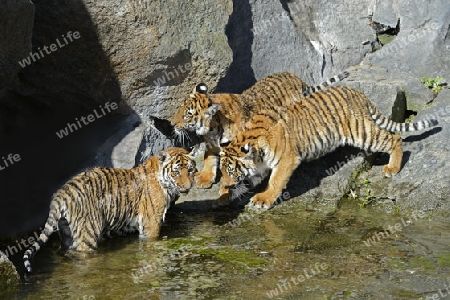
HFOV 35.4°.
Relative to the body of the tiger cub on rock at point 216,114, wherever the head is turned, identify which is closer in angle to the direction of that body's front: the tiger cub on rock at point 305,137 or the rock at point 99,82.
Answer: the rock

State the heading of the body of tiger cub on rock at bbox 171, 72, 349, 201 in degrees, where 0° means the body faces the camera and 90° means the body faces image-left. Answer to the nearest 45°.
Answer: approximately 90°

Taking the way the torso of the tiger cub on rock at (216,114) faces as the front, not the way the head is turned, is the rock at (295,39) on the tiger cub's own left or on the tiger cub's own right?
on the tiger cub's own right

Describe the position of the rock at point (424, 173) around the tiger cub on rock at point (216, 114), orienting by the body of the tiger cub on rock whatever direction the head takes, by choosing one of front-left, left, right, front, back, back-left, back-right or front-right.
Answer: back

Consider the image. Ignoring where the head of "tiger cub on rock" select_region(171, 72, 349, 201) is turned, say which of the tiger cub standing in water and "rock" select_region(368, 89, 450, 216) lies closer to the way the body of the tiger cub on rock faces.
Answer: the tiger cub standing in water

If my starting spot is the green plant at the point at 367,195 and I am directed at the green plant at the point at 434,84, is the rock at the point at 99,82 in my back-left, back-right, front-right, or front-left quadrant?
back-left

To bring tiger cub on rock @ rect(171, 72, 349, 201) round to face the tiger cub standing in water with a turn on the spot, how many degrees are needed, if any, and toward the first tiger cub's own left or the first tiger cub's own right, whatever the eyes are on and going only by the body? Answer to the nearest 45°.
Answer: approximately 45° to the first tiger cub's own left

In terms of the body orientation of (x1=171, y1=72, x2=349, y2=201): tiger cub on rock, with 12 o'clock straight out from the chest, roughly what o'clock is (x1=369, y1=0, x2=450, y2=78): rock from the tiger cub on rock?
The rock is roughly at 5 o'clock from the tiger cub on rock.

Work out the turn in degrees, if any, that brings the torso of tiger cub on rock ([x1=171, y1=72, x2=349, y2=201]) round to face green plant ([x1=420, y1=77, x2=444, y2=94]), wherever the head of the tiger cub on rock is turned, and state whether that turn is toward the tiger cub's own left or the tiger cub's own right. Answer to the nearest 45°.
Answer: approximately 135° to the tiger cub's own right
